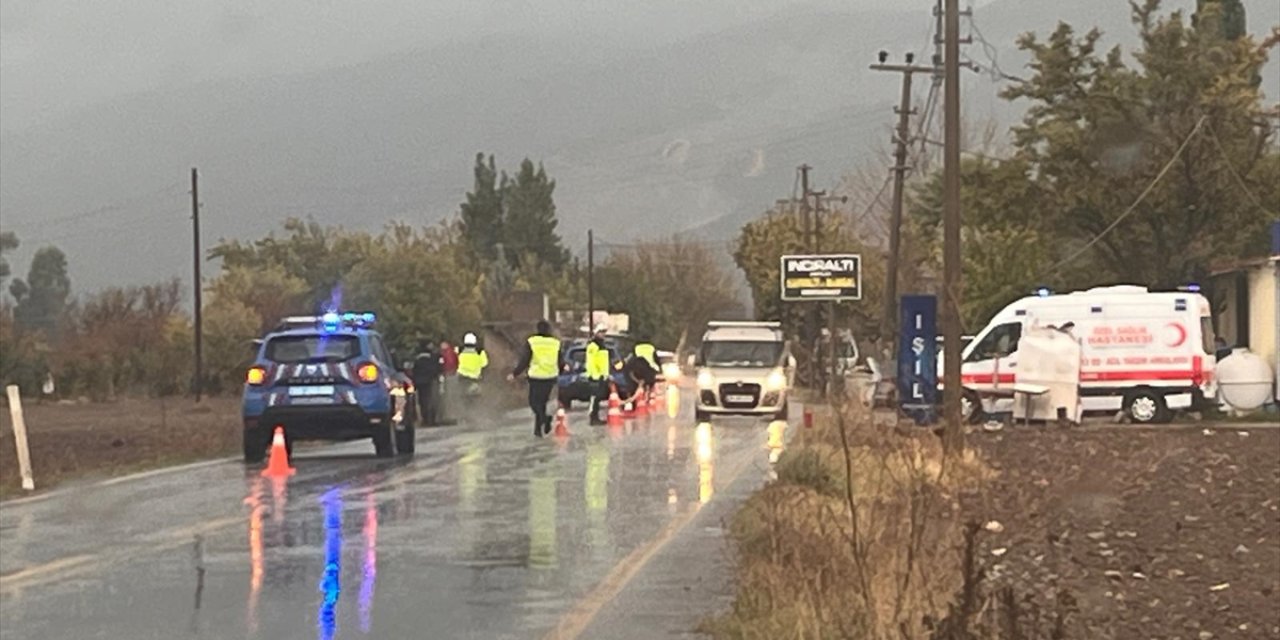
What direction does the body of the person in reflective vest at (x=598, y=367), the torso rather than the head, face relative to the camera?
to the viewer's right

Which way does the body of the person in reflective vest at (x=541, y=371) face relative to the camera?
away from the camera

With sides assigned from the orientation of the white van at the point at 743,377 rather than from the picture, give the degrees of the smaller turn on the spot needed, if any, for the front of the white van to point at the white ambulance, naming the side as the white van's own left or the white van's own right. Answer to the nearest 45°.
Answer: approximately 90° to the white van's own left

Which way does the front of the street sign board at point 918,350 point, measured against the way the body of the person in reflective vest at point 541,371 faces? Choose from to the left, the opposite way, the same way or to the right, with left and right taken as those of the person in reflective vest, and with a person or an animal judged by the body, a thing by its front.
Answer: the opposite way

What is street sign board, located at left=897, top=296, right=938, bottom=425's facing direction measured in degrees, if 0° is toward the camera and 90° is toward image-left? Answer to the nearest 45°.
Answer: approximately 0°

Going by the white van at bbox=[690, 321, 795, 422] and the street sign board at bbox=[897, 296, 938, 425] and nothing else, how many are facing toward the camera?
2

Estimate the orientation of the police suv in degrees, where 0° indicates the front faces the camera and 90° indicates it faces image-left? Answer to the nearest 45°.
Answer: approximately 180°

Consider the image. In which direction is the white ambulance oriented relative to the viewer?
to the viewer's left

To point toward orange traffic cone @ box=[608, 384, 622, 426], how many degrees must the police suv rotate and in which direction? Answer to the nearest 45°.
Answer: approximately 45° to its right
